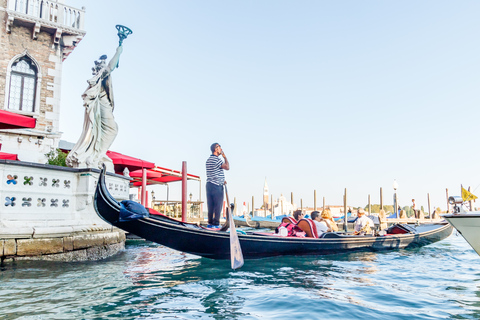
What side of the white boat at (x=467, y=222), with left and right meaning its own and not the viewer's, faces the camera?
left

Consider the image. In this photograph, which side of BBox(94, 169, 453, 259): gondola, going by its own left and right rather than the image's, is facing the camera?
right

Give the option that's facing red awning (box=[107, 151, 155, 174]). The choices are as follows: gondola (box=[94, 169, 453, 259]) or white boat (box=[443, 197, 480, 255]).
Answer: the white boat

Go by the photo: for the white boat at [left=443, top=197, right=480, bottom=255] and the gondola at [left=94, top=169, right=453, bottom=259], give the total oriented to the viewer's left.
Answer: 1

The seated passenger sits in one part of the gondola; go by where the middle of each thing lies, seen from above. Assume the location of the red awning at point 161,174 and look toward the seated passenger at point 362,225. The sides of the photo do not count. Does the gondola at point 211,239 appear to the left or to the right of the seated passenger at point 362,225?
right

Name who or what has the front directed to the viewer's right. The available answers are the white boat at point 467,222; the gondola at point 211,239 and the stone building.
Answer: the gondola

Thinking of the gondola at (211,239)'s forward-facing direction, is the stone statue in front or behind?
behind

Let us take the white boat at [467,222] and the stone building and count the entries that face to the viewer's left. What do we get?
1
